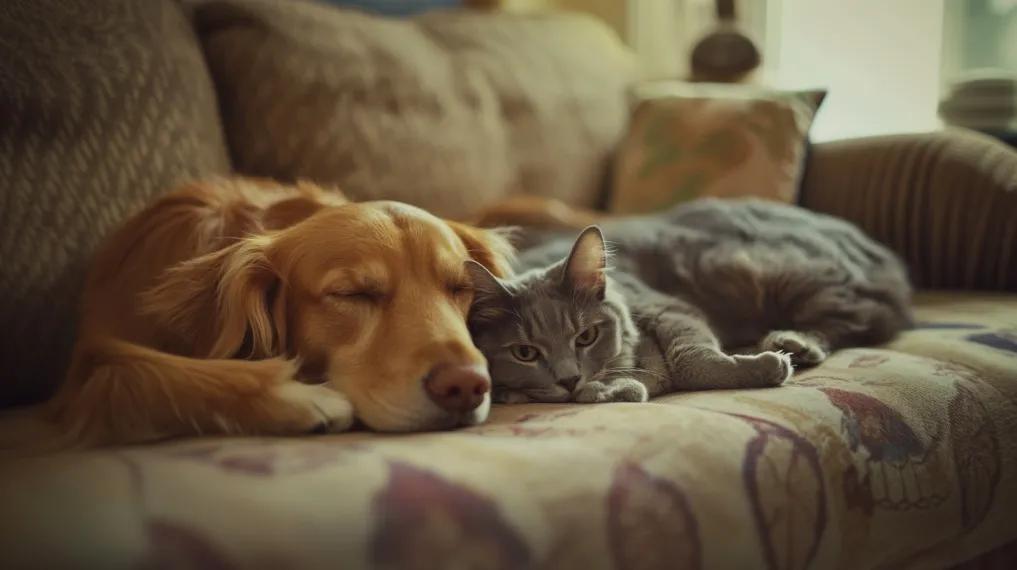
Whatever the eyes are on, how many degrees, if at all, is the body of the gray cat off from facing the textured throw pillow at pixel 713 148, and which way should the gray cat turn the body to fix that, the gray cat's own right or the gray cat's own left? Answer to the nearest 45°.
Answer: approximately 135° to the gray cat's own right

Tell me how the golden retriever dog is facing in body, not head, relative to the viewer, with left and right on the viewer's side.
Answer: facing the viewer and to the right of the viewer

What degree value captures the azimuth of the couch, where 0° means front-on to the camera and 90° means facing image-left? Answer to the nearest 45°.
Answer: approximately 315°

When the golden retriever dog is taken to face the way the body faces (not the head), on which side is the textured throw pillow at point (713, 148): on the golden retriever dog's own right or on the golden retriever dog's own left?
on the golden retriever dog's own left

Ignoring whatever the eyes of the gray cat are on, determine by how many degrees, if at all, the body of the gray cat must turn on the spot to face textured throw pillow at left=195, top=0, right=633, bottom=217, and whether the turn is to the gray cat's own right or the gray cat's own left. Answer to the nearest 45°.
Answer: approximately 90° to the gray cat's own right

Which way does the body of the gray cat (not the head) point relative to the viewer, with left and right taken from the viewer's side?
facing the viewer and to the left of the viewer

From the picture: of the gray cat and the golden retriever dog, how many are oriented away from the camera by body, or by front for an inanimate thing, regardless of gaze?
0
